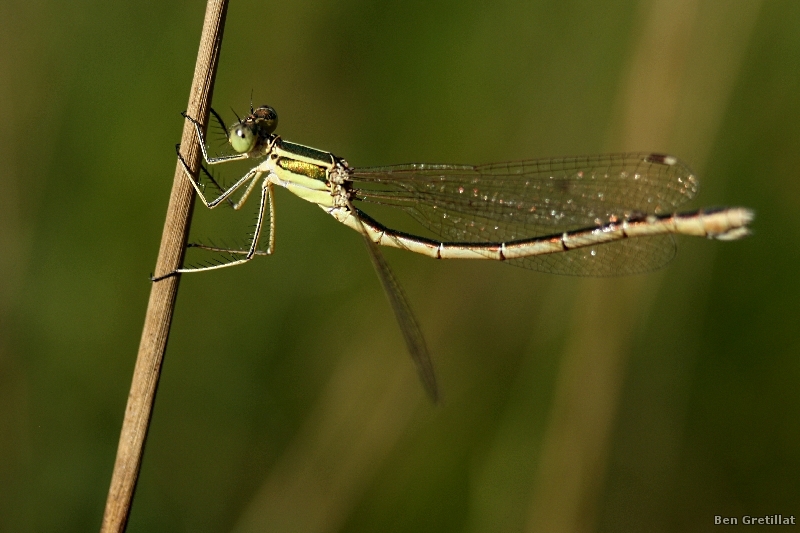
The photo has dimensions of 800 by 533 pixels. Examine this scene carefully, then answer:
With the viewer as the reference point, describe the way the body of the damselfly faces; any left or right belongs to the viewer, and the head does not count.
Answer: facing to the left of the viewer
